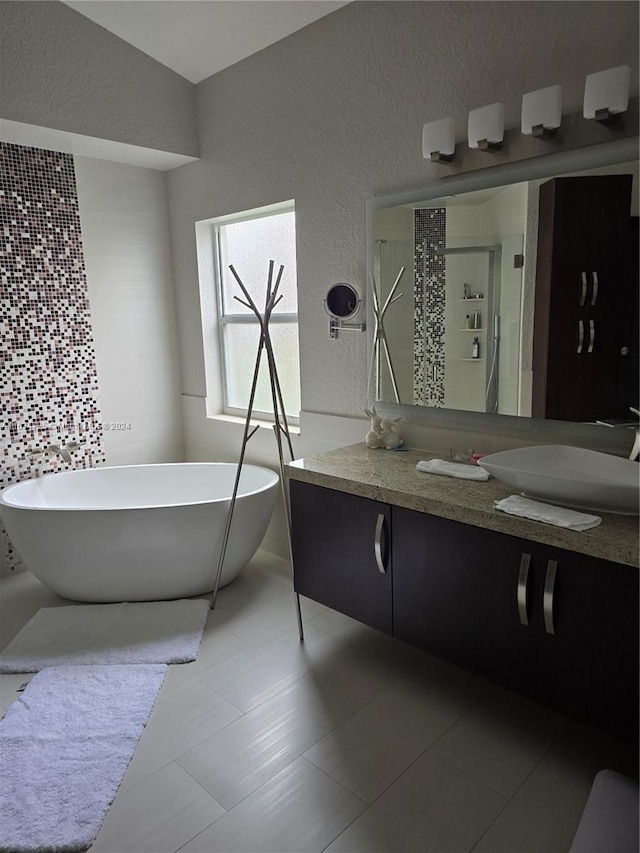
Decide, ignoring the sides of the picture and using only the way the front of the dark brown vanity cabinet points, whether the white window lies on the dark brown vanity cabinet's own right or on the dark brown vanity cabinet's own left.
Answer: on the dark brown vanity cabinet's own right

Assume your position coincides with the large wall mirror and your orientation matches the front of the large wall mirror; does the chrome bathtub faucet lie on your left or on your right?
on your right

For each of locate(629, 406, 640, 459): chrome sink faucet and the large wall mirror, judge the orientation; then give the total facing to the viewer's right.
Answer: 0

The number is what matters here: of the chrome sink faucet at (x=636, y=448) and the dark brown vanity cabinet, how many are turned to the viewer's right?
0

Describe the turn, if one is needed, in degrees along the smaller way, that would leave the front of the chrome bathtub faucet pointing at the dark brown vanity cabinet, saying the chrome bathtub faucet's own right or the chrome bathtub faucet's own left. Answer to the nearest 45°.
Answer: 0° — it already faces it

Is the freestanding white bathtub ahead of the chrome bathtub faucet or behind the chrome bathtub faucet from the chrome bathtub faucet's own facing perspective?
ahead

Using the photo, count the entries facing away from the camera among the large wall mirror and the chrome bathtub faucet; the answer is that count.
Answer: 0

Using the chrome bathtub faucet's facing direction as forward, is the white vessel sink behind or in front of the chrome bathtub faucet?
in front

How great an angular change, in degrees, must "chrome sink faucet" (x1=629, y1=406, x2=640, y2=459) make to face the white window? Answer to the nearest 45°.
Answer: approximately 90° to its right

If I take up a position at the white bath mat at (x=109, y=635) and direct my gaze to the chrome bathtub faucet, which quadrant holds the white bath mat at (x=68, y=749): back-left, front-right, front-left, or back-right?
back-left
